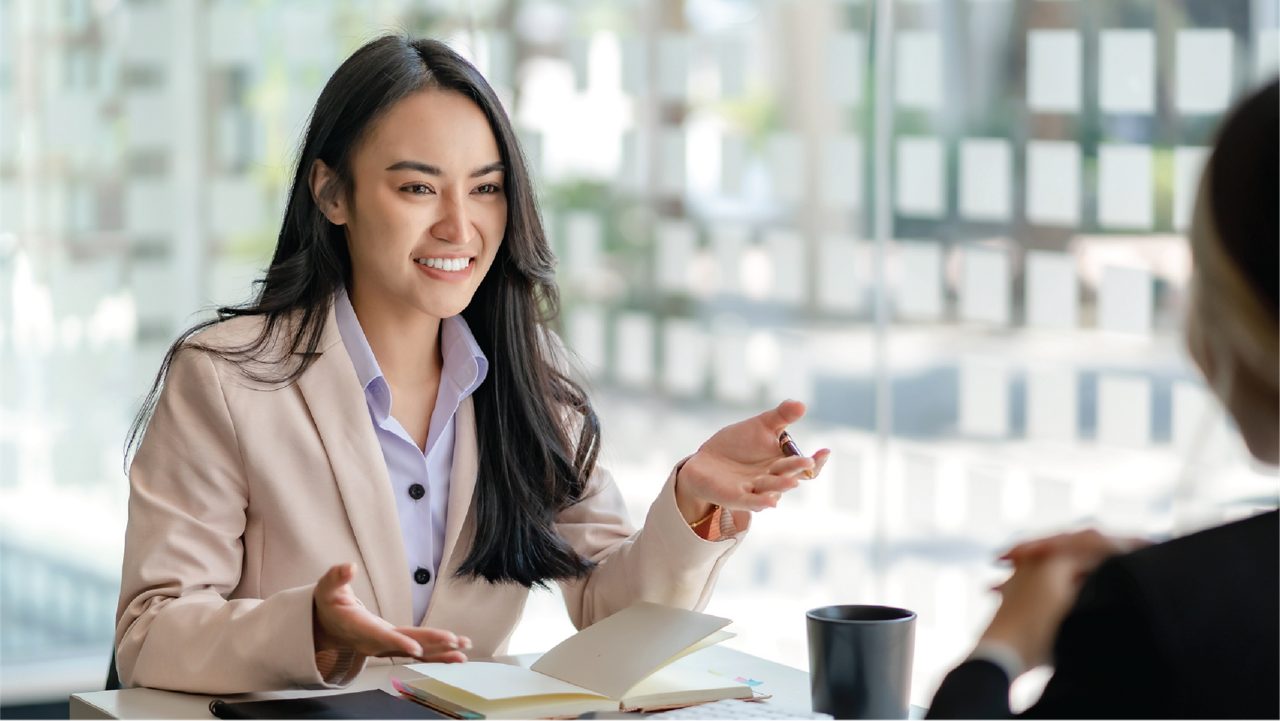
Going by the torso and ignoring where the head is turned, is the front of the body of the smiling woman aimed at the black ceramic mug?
yes

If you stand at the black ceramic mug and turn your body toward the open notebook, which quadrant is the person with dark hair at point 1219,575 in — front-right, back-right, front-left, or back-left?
back-left

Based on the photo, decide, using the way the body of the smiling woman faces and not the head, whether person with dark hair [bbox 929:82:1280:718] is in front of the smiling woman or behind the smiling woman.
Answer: in front

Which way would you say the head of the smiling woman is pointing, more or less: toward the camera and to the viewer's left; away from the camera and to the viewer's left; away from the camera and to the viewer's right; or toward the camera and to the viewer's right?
toward the camera and to the viewer's right

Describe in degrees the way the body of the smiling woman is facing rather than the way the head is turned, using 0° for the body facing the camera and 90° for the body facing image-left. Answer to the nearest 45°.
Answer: approximately 315°

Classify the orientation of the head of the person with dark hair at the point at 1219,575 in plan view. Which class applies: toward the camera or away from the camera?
away from the camera
